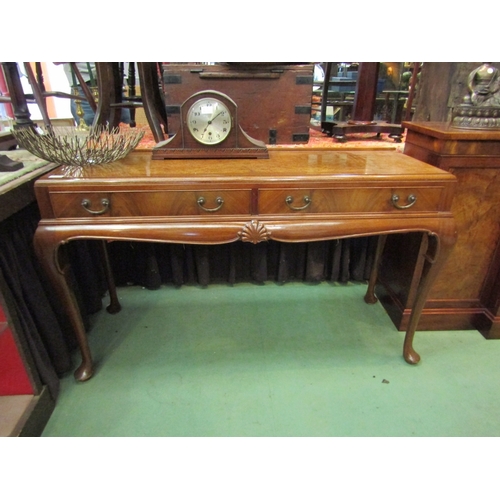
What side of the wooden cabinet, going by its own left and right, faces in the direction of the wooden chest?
right

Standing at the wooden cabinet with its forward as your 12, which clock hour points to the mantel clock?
The mantel clock is roughly at 2 o'clock from the wooden cabinet.

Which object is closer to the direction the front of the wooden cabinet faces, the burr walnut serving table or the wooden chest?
the burr walnut serving table

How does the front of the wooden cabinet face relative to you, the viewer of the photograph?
facing the viewer

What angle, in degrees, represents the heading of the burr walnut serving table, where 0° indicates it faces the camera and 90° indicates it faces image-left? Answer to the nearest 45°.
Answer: approximately 0°

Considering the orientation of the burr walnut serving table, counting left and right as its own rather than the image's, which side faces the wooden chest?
back

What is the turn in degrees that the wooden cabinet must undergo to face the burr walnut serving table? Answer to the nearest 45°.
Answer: approximately 45° to its right

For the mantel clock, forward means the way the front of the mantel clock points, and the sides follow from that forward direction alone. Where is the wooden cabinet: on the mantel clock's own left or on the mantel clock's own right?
on the mantel clock's own left

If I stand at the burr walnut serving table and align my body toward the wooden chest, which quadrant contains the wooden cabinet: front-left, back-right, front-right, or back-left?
front-right

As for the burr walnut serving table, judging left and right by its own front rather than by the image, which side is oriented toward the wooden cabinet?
left

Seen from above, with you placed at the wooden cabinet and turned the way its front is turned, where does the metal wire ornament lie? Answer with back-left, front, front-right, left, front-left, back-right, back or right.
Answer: front-right
